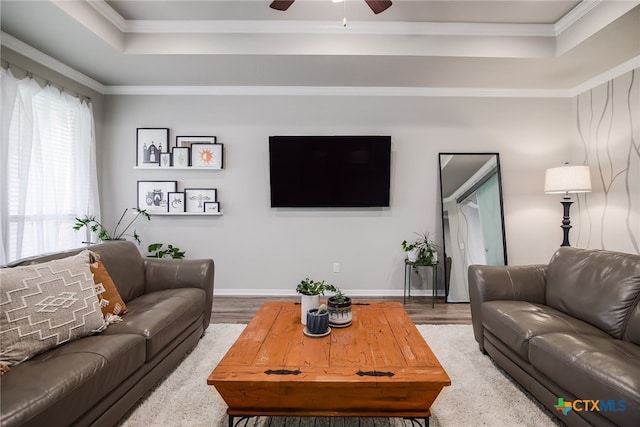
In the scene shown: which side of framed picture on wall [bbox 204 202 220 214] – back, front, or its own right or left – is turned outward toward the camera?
front

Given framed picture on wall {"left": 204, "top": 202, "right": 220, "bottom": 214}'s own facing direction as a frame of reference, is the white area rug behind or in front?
in front

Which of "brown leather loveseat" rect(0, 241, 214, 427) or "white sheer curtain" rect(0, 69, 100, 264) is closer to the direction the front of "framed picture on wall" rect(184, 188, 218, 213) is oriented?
the brown leather loveseat

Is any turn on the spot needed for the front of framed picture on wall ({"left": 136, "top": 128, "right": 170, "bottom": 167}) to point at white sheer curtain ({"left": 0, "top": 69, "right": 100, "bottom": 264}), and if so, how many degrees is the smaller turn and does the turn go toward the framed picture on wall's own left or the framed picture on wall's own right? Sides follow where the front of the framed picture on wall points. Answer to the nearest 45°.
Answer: approximately 45° to the framed picture on wall's own right

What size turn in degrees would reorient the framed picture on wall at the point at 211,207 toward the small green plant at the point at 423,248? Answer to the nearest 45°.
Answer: approximately 90° to its left

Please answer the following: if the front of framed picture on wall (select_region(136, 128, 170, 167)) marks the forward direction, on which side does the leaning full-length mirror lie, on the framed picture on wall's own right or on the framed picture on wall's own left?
on the framed picture on wall's own left

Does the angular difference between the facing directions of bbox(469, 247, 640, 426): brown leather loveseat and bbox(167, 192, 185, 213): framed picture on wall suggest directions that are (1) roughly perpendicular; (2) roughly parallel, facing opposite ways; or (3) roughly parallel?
roughly perpendicular

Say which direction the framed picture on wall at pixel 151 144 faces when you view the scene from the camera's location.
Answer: facing the viewer

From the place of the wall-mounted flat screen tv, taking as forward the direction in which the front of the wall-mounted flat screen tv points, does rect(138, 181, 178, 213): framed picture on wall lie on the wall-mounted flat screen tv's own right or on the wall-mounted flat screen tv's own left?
on the wall-mounted flat screen tv's own right

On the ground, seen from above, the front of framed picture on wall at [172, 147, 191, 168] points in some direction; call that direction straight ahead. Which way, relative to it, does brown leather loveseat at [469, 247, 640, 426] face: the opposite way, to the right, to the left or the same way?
to the right

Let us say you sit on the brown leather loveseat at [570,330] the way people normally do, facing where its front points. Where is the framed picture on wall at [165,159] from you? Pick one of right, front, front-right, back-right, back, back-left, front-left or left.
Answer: front-right

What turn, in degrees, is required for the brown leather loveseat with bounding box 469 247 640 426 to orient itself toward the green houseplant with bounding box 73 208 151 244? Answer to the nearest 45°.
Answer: approximately 45° to its right

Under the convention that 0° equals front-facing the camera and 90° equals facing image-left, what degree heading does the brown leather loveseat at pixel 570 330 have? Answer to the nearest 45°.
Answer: approximately 45°
